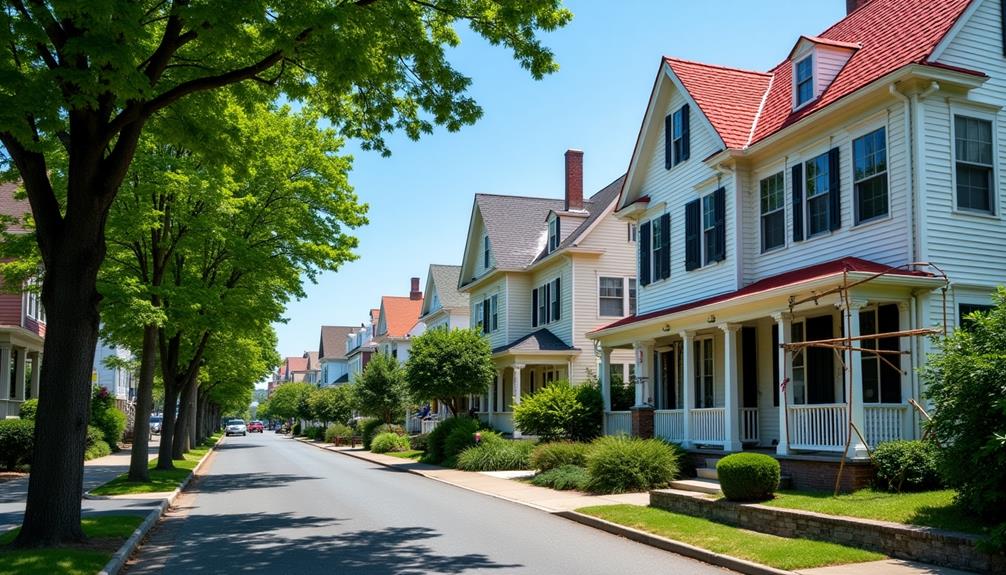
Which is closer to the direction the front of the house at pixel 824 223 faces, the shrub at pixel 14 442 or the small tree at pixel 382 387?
the shrub

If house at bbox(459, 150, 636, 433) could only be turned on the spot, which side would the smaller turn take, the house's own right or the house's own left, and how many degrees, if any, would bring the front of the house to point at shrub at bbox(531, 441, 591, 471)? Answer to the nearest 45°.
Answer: approximately 45° to the house's own left

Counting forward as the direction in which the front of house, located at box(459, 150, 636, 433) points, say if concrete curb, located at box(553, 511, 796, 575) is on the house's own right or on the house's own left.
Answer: on the house's own left

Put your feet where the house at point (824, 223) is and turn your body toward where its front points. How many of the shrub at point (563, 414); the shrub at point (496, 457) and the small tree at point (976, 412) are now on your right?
2

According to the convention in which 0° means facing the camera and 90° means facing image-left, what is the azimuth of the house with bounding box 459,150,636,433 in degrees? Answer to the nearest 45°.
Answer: approximately 45°

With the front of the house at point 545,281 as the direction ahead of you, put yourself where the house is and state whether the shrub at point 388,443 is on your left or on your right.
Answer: on your right

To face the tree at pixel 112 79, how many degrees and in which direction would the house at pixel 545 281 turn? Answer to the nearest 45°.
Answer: approximately 45° to its left
